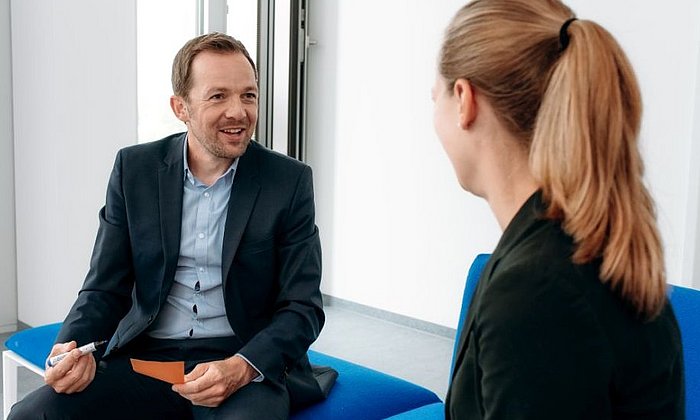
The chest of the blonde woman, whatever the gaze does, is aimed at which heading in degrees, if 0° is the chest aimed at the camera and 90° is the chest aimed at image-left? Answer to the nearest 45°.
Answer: approximately 135°

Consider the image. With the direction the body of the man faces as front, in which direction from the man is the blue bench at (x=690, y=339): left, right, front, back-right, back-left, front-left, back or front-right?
front-left

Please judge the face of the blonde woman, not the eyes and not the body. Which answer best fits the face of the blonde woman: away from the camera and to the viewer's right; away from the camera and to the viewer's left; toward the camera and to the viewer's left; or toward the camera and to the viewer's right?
away from the camera and to the viewer's left

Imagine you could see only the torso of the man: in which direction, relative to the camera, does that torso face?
toward the camera

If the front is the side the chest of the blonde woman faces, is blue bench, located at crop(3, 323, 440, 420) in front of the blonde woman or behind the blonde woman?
in front

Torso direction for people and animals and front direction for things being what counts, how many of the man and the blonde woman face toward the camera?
1

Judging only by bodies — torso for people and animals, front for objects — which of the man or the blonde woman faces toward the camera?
the man

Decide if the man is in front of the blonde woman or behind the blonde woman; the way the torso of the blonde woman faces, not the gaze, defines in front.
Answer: in front

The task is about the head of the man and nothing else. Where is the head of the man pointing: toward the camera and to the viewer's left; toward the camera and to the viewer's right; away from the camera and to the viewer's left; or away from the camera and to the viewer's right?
toward the camera and to the viewer's right

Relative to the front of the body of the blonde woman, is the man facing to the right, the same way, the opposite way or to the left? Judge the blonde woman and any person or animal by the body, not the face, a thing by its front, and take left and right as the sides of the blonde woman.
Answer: the opposite way

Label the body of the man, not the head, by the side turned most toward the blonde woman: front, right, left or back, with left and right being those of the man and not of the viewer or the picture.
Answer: front
